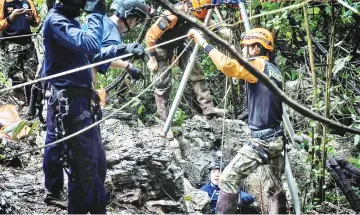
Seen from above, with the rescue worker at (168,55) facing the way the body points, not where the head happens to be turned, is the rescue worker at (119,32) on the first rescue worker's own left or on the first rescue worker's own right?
on the first rescue worker's own right

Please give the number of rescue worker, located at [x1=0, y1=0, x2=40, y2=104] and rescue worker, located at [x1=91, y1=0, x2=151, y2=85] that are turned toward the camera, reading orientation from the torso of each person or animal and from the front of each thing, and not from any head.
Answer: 1

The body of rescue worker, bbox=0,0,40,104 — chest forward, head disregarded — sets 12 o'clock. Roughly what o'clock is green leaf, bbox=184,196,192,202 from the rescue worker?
The green leaf is roughly at 11 o'clock from the rescue worker.

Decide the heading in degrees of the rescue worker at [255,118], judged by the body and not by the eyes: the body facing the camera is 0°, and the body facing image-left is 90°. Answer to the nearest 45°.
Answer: approximately 90°

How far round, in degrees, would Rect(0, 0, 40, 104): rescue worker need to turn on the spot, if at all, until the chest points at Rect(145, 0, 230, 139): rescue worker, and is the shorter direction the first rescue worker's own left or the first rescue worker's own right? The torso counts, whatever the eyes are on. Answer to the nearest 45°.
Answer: approximately 45° to the first rescue worker's own left

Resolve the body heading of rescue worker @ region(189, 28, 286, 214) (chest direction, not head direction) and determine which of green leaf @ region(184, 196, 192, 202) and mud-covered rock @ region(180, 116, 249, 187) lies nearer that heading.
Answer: the green leaf

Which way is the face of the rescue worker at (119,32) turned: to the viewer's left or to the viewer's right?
to the viewer's right

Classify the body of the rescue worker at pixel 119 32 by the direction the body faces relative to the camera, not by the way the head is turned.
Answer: to the viewer's right

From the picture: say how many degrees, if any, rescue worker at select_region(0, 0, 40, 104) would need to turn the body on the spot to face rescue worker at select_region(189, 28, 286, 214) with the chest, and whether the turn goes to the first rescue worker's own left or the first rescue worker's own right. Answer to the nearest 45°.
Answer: approximately 45° to the first rescue worker's own left
